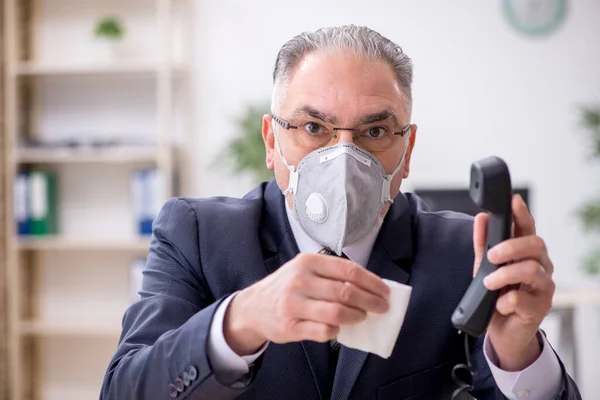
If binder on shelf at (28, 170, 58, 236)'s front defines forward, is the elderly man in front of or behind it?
in front

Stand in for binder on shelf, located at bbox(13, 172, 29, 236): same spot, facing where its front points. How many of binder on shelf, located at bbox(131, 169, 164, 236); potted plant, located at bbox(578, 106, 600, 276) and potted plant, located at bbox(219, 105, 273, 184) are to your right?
0

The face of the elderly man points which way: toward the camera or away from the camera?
toward the camera

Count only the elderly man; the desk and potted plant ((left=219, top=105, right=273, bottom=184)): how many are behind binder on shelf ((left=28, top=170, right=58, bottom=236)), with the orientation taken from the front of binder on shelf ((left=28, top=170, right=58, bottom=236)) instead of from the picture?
0

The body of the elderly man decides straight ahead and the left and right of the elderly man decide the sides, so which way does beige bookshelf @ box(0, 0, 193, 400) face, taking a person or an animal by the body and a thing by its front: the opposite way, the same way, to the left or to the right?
the same way

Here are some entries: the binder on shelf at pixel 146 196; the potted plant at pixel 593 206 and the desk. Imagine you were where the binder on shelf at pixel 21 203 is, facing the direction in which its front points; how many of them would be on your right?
0

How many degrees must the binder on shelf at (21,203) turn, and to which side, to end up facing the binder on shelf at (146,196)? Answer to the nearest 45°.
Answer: approximately 45° to its left

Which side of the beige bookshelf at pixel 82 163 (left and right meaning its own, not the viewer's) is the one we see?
front

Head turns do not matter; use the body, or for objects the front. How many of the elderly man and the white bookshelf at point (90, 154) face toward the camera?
2

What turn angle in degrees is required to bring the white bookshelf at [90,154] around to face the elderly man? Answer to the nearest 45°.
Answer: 0° — it already faces them

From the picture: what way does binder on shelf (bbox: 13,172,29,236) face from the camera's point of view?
toward the camera

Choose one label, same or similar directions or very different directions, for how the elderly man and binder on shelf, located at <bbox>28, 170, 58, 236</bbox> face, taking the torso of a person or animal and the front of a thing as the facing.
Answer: same or similar directions

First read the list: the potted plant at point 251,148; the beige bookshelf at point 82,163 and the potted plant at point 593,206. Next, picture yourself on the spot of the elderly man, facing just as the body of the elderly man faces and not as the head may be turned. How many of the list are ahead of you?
0

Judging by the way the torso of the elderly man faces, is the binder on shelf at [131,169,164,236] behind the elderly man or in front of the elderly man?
behind

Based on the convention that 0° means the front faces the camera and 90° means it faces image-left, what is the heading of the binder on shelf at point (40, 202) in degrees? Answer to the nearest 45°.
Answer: approximately 0°
